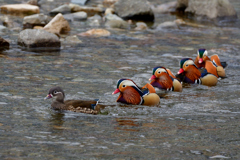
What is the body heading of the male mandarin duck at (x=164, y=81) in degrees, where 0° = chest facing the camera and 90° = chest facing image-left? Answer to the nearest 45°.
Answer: approximately 45°

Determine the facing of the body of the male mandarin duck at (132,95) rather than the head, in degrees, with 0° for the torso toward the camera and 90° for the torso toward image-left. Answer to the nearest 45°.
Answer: approximately 90°

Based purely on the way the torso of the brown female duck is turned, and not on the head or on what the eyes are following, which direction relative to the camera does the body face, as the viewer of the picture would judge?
to the viewer's left

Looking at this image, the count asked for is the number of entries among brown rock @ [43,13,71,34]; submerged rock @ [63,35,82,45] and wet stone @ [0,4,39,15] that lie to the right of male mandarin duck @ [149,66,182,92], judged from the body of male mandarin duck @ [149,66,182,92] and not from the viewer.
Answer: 3

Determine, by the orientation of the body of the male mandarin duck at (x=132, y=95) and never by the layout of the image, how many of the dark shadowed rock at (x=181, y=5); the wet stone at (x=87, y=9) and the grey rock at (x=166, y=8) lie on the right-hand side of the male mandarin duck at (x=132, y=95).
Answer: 3

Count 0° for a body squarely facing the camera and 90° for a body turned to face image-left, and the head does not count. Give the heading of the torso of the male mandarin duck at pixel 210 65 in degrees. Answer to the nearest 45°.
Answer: approximately 45°

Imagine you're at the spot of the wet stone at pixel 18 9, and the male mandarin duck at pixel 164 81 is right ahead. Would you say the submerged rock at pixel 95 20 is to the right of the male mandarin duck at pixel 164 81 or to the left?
left

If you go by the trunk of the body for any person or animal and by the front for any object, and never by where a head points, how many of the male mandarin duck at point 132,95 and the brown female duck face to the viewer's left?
2

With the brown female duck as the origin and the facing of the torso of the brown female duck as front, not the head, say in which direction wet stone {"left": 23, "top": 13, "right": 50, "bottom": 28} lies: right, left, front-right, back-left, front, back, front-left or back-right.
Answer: right

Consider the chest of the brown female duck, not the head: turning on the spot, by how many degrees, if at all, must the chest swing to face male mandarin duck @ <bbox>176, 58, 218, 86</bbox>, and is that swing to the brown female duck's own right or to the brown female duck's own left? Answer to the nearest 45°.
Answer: approximately 135° to the brown female duck's own right

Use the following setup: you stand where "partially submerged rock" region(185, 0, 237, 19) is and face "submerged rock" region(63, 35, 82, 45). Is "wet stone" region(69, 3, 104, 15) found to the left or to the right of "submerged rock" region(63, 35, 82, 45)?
right

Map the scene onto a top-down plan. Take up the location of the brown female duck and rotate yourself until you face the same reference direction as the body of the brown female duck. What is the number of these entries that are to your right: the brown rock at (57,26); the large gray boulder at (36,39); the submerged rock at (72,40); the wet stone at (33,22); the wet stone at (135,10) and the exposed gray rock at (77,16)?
6

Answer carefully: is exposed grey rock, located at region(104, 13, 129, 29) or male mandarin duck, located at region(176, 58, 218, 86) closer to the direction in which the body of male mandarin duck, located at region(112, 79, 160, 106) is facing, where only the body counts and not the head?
the exposed grey rock

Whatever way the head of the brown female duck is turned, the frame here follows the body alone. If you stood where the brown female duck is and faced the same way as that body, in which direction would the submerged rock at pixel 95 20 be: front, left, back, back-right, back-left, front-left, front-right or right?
right
